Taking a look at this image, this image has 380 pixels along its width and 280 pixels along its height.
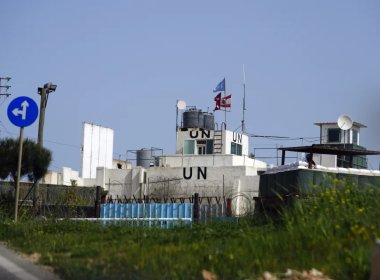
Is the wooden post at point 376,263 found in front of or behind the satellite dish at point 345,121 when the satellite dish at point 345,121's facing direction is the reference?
in front

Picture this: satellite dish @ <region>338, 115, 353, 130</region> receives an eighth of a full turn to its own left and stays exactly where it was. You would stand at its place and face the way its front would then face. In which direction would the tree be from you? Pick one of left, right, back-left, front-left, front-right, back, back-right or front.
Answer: right

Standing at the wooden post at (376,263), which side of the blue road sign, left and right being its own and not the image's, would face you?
front

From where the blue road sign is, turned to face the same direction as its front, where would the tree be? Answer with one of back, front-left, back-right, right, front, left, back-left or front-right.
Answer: back

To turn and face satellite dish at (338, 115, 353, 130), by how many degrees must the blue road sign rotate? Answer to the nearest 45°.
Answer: approximately 135° to its left

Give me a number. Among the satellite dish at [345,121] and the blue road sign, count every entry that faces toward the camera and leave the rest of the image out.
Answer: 2

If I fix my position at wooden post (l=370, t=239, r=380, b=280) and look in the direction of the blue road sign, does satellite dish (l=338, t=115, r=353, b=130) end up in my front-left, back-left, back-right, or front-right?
front-right

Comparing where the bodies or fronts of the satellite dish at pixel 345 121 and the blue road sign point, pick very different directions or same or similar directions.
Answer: same or similar directions

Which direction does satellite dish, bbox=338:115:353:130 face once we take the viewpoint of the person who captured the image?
facing the viewer

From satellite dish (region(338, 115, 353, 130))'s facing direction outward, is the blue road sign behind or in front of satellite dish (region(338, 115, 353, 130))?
in front

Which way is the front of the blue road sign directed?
toward the camera
